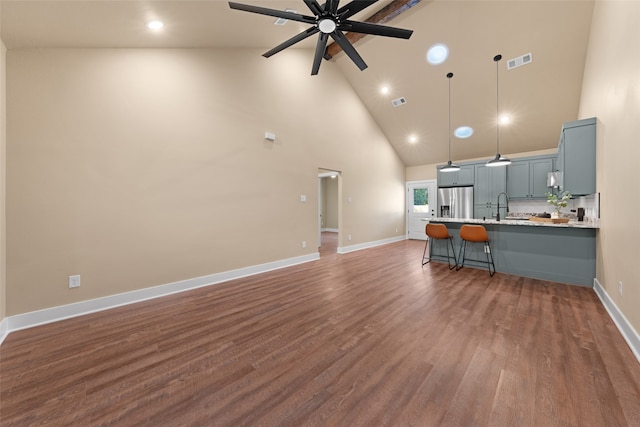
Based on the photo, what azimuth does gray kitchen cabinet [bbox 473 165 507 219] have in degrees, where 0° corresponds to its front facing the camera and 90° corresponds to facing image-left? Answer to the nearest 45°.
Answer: approximately 0°

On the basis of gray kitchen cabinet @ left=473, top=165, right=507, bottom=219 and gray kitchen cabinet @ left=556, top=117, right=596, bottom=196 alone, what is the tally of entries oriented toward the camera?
1

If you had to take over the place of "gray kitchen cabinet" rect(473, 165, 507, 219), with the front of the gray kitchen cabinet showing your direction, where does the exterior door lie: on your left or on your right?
on your right

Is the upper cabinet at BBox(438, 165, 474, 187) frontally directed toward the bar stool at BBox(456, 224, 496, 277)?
yes

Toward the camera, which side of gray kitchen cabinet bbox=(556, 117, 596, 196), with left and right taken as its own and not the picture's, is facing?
left

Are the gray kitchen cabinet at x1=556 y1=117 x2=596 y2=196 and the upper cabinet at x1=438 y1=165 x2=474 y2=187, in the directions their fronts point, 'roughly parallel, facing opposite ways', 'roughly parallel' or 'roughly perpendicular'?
roughly perpendicular
